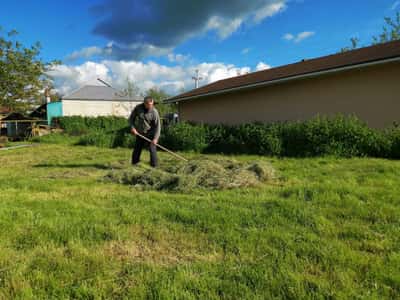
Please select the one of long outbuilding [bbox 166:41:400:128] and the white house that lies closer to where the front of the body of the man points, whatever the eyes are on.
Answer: the long outbuilding

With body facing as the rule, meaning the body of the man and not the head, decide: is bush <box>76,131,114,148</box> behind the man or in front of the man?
behind

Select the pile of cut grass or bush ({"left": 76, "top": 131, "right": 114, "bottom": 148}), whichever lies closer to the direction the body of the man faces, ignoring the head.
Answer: the pile of cut grass

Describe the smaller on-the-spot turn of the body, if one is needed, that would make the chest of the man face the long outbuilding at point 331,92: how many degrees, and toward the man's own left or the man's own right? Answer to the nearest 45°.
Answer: approximately 45° to the man's own left

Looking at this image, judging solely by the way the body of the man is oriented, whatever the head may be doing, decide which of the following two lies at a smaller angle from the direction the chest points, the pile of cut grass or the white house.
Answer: the pile of cut grass

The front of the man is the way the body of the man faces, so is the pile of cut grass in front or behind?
in front

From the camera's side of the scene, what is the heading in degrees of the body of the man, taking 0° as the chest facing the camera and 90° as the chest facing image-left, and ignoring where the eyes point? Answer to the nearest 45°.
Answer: approximately 315°

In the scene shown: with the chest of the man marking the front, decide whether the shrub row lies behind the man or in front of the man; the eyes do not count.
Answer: behind
